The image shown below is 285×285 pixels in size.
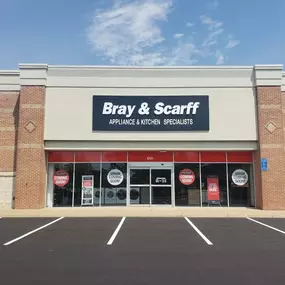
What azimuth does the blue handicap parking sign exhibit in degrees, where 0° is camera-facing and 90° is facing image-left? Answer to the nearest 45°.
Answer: approximately 0°

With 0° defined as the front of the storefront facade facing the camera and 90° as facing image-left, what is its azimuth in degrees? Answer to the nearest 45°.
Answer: approximately 0°
